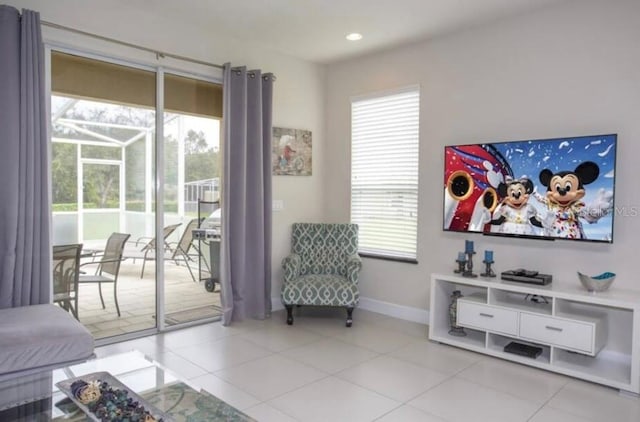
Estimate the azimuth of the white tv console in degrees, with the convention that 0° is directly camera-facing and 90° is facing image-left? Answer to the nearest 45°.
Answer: approximately 45°

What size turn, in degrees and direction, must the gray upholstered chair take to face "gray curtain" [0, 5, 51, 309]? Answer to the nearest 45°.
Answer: approximately 45° to its right

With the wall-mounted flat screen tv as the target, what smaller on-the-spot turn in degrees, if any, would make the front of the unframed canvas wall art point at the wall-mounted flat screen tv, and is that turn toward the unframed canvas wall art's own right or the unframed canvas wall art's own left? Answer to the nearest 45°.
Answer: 0° — it already faces it

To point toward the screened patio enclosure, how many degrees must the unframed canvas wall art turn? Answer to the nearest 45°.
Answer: approximately 90° to its right

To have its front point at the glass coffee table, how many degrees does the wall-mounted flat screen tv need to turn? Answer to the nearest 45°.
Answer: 0° — it already faces it

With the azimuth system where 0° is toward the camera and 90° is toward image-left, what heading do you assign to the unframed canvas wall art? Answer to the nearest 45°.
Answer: approximately 315°
